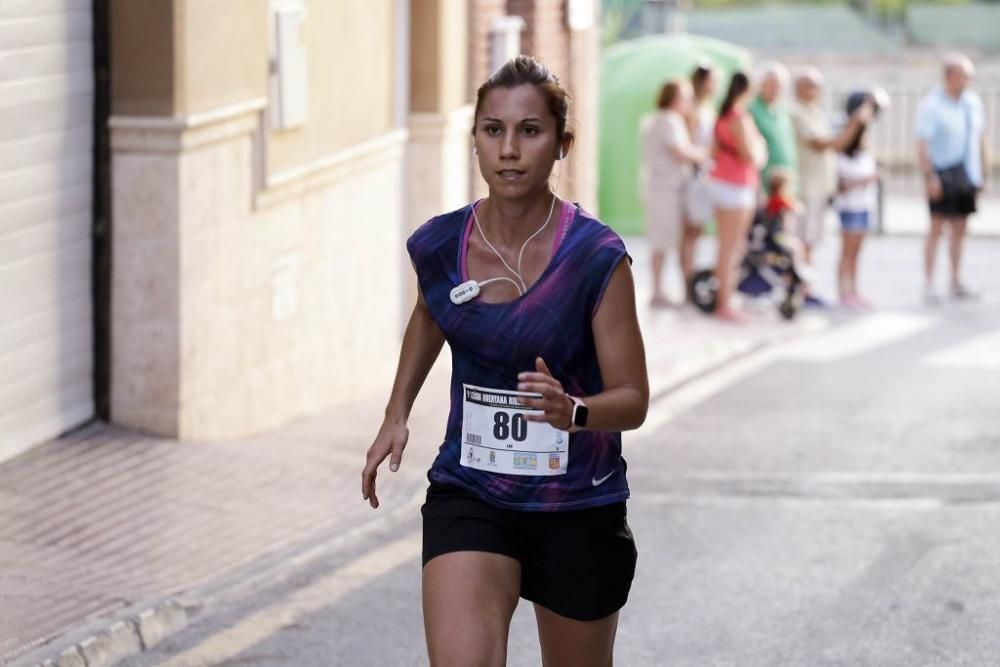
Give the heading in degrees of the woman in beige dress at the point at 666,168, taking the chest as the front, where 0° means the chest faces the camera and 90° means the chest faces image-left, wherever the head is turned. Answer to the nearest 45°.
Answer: approximately 270°

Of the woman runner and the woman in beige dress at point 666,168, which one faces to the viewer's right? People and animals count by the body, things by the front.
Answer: the woman in beige dress

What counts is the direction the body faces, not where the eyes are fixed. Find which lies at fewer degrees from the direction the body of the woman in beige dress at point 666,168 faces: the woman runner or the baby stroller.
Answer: the baby stroller

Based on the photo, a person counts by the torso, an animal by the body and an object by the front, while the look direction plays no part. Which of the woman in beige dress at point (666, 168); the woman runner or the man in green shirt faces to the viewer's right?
the woman in beige dress

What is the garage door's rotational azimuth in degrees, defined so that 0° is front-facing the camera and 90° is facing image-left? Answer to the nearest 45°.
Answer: approximately 315°

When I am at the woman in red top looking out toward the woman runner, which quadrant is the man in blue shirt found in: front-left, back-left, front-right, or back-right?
back-left

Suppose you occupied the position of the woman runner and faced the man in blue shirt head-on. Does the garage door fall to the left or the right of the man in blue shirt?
left

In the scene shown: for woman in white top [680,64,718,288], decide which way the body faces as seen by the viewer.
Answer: to the viewer's right

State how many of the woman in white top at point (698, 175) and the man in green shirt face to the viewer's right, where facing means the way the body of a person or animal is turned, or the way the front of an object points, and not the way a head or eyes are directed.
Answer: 1
